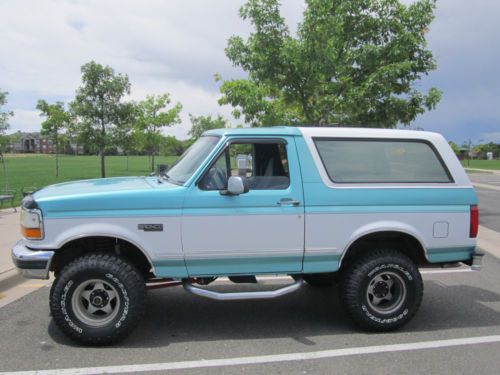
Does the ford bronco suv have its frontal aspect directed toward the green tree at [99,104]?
no

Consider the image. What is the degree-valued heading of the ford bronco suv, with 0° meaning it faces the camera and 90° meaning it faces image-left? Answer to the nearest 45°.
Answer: approximately 90°

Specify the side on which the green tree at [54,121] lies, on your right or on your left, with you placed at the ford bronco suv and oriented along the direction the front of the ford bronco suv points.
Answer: on your right

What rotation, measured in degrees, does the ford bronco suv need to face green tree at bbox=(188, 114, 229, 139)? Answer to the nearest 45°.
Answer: approximately 90° to its right

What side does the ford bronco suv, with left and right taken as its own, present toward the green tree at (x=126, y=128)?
right

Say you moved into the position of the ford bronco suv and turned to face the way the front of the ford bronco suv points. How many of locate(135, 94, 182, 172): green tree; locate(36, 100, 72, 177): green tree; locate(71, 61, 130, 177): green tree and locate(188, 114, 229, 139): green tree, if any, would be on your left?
0

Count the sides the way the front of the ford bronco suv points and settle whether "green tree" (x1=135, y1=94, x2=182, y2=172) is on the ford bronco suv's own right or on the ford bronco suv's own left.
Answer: on the ford bronco suv's own right

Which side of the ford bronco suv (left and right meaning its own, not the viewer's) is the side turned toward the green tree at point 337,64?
right
